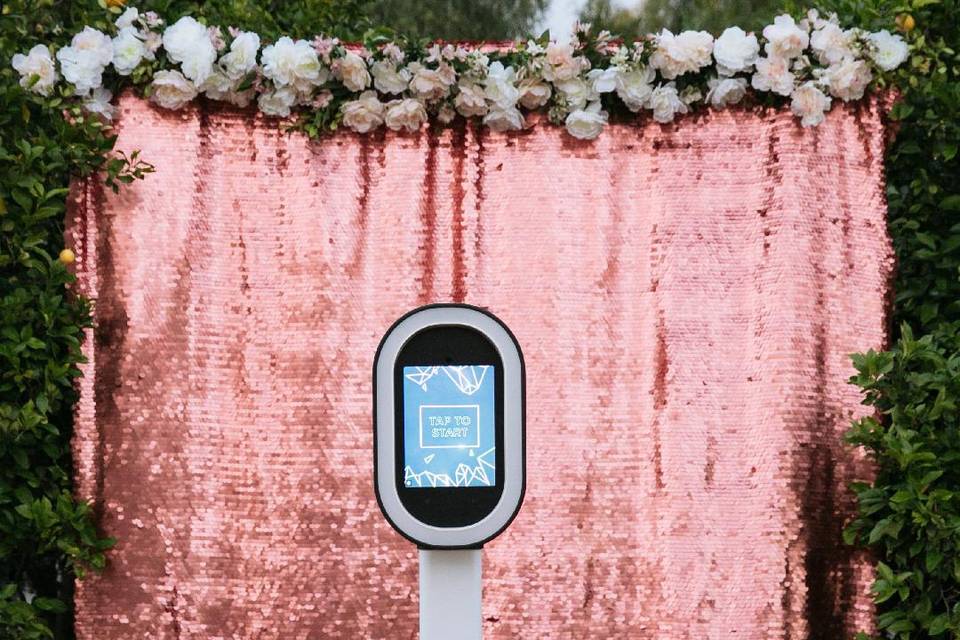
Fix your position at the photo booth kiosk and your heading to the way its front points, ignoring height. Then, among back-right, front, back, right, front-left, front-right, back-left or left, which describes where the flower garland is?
back

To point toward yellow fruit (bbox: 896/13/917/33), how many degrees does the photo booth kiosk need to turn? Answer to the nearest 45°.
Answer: approximately 135° to its left

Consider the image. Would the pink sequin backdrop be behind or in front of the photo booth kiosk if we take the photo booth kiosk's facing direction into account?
behind

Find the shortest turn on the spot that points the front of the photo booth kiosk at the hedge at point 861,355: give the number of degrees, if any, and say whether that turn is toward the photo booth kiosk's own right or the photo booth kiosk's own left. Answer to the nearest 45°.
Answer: approximately 135° to the photo booth kiosk's own left

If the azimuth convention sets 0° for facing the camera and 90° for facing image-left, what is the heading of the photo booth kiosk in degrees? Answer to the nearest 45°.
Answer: approximately 0°
